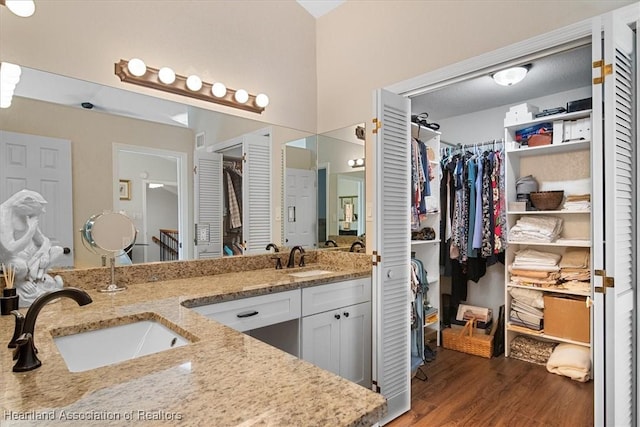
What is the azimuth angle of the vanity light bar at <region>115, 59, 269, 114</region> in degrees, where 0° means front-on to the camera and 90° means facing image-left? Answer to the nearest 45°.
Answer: approximately 315°

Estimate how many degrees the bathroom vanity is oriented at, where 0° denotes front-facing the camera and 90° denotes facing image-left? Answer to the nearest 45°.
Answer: approximately 315°

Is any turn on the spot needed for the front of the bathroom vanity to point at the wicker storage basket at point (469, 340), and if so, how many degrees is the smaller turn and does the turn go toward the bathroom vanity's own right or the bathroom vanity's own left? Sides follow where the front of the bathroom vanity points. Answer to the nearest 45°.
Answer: approximately 90° to the bathroom vanity's own left

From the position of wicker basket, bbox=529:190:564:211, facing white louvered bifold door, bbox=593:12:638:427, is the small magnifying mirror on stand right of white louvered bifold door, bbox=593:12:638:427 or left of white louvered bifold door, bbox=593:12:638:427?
right

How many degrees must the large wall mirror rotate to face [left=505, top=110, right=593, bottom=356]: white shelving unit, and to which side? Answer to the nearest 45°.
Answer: approximately 45° to its left

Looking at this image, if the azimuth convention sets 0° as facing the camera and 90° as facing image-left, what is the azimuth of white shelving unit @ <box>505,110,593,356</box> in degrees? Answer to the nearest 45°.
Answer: approximately 45°

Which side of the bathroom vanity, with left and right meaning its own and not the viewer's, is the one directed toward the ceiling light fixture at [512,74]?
left
